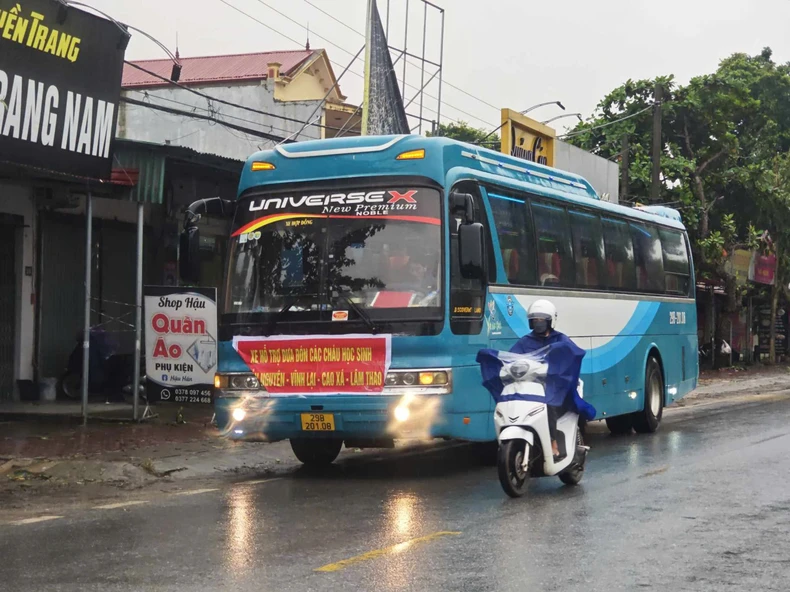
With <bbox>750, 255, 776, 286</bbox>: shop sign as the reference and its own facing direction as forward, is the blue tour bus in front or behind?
in front

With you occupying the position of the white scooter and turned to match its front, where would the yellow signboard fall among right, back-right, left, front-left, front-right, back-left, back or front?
back-right

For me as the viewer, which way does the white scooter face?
facing the viewer and to the left of the viewer

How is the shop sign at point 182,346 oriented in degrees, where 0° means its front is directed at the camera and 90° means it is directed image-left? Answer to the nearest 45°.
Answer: approximately 0°

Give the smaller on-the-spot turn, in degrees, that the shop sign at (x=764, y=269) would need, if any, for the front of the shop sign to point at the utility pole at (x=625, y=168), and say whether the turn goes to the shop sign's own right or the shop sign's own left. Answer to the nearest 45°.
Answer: approximately 45° to the shop sign's own right

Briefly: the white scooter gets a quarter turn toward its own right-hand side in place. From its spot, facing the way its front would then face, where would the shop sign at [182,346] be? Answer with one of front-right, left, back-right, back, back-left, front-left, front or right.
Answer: front

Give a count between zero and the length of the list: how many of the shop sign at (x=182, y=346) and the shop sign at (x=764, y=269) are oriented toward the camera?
2
